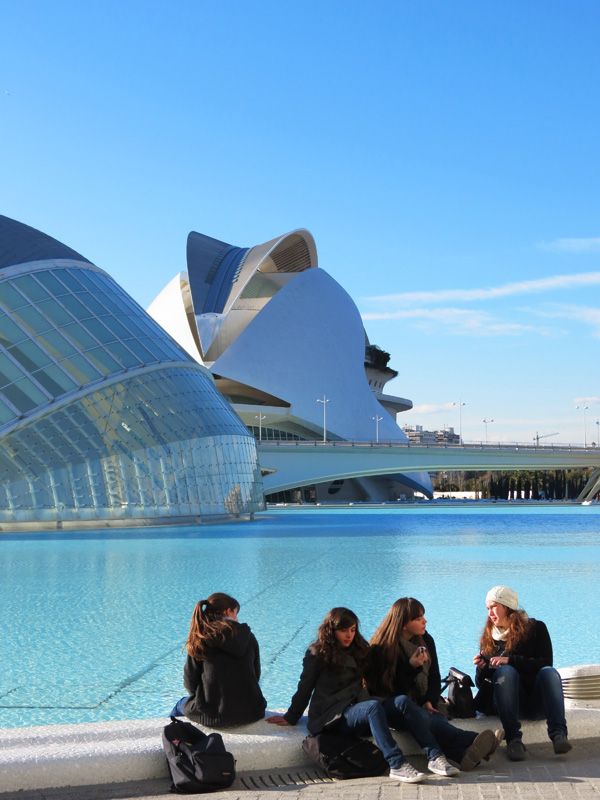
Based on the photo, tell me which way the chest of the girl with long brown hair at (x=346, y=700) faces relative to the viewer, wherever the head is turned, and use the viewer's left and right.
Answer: facing the viewer and to the right of the viewer

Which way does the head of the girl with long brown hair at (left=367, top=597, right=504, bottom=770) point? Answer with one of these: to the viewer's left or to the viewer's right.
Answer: to the viewer's right

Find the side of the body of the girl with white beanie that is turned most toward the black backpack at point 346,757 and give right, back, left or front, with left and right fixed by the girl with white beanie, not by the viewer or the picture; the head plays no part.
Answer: front

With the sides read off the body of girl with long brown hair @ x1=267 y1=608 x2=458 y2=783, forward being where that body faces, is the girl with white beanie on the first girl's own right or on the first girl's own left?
on the first girl's own left

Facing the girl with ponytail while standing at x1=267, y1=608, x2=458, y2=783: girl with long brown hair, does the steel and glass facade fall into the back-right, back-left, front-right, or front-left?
front-right

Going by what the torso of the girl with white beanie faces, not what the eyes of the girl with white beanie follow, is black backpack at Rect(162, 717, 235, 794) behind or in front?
in front

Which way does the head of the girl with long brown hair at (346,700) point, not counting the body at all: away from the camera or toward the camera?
toward the camera

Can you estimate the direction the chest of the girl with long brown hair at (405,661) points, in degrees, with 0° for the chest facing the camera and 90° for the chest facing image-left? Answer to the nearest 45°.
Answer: approximately 315°

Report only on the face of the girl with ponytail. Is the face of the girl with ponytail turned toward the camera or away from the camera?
away from the camera

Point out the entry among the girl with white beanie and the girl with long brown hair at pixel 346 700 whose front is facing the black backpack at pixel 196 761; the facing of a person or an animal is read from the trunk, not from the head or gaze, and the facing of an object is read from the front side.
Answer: the girl with white beanie

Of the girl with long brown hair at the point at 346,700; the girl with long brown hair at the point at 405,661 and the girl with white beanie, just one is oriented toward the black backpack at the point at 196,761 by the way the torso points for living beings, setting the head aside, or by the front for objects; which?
the girl with white beanie

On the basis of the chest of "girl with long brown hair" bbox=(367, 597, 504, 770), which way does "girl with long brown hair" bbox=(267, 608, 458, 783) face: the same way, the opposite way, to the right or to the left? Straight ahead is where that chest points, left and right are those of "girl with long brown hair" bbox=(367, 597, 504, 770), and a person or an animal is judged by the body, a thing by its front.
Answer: the same way
